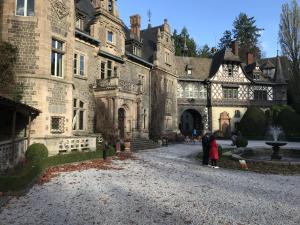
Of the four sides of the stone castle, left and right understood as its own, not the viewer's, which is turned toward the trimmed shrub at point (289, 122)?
left

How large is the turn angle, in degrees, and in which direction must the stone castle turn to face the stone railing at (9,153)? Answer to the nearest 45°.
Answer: approximately 45° to its right

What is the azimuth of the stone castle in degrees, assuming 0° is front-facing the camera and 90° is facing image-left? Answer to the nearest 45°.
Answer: approximately 315°

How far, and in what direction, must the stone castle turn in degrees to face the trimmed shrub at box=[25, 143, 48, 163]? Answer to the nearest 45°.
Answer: approximately 45° to its right
